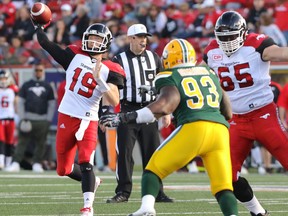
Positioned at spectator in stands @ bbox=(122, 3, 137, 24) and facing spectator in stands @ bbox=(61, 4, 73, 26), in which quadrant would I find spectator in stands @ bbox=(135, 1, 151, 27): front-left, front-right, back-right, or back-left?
back-left

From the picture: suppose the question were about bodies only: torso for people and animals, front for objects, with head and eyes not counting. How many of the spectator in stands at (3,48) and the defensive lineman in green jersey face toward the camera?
1

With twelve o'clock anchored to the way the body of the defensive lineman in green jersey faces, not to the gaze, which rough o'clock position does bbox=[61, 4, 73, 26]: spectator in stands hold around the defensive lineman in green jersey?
The spectator in stands is roughly at 1 o'clock from the defensive lineman in green jersey.

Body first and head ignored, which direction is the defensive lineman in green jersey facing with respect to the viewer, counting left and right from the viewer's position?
facing away from the viewer and to the left of the viewer

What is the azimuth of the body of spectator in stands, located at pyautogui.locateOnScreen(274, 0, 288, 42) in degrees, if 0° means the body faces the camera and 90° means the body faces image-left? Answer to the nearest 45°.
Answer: approximately 0°

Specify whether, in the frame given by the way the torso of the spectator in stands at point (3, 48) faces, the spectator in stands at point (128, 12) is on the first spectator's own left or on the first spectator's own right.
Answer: on the first spectator's own left
